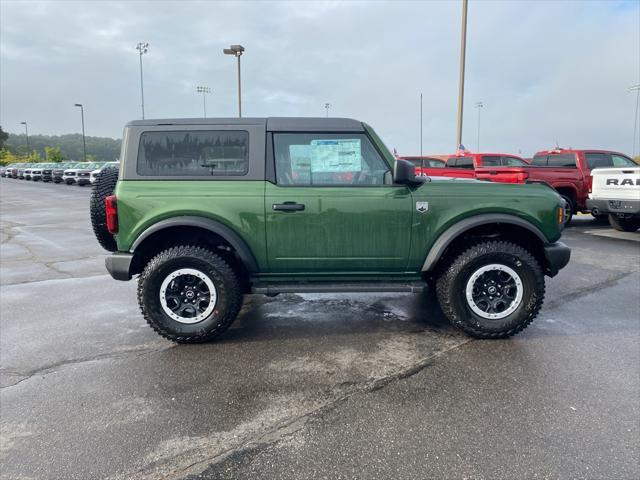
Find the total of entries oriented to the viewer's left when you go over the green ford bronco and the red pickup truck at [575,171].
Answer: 0

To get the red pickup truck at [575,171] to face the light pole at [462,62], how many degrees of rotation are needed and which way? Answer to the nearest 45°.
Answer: approximately 90° to its left

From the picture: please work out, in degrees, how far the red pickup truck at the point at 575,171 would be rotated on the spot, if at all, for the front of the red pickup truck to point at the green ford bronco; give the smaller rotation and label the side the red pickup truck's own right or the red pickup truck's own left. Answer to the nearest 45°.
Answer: approximately 135° to the red pickup truck's own right

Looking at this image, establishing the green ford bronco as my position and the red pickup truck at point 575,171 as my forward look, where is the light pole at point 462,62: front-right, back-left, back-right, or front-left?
front-left

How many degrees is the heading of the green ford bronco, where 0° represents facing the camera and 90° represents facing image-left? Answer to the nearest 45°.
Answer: approximately 270°

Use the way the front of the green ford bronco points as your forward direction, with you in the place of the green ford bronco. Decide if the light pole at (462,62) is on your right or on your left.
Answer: on your left

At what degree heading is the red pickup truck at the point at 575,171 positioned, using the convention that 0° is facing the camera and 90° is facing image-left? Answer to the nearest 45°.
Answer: approximately 225°
